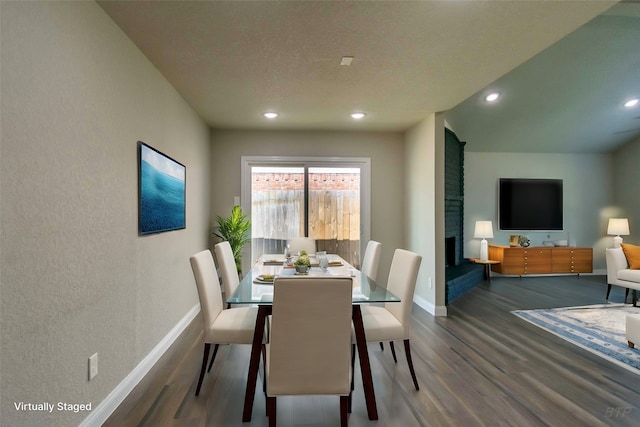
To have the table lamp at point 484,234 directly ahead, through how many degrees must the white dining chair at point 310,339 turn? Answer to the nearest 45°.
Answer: approximately 45° to its right

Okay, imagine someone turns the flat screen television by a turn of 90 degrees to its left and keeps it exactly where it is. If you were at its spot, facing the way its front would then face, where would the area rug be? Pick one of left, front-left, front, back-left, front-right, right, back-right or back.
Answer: right

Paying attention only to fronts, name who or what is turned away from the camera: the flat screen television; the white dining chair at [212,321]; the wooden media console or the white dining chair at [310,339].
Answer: the white dining chair at [310,339]

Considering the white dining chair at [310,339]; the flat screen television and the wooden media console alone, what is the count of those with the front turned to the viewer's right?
0

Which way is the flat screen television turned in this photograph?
toward the camera

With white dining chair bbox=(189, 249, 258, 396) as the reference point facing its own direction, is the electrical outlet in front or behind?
behind

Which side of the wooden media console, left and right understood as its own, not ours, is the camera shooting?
front

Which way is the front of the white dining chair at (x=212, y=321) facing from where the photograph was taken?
facing to the right of the viewer

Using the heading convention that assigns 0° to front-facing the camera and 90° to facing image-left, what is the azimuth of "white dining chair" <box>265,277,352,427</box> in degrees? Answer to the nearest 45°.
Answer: approximately 180°

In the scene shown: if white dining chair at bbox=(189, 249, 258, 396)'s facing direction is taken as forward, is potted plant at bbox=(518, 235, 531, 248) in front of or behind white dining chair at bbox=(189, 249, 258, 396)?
in front

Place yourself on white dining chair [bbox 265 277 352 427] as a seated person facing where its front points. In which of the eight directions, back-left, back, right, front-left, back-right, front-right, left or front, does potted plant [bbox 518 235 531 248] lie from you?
front-right

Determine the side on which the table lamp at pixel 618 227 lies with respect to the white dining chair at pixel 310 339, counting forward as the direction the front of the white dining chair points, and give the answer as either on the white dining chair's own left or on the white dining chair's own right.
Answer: on the white dining chair's own right

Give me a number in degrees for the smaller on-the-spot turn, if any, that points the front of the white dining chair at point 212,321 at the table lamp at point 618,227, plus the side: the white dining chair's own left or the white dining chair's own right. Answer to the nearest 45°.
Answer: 0° — it already faces it

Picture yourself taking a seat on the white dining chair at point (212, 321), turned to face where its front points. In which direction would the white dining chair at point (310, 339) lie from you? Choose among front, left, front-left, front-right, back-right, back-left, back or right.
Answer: front-right

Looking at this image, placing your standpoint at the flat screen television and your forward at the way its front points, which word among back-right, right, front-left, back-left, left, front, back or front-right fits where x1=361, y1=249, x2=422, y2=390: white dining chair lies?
front

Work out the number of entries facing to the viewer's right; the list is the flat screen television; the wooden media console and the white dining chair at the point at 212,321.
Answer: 1

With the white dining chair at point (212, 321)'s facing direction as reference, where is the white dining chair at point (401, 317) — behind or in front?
in front

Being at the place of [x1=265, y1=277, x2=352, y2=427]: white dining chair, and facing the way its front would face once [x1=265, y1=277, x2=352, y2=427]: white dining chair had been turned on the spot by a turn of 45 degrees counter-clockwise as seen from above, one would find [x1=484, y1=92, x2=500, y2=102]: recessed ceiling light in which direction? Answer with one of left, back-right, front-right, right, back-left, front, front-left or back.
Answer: right
